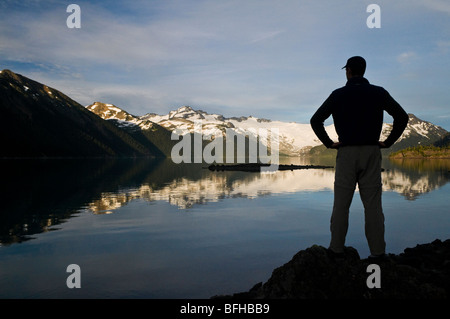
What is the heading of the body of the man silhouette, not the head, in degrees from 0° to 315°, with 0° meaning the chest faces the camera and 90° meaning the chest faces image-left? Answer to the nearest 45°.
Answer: approximately 180°
